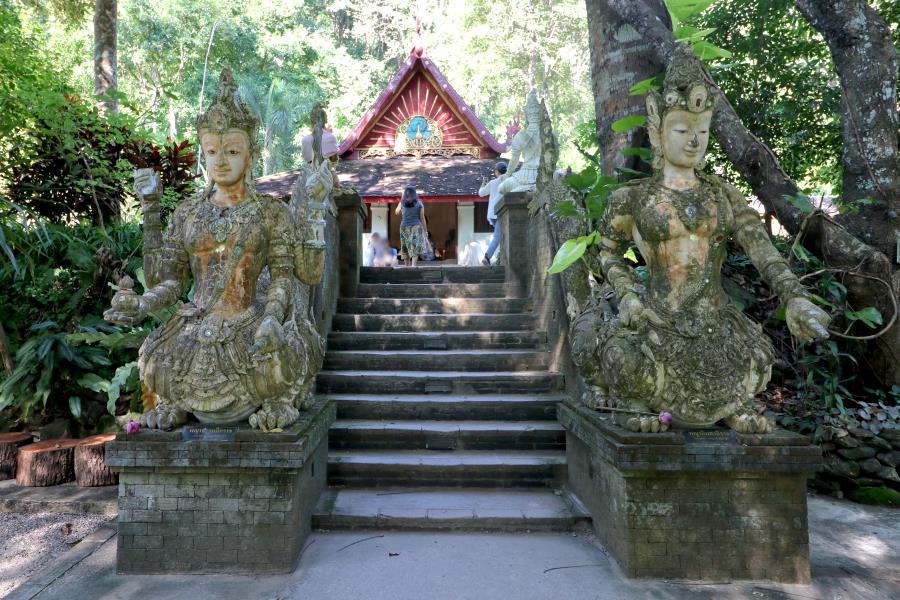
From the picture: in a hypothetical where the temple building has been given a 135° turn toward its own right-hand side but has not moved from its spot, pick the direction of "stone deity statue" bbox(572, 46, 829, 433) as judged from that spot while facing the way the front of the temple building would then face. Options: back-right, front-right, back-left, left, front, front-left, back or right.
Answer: back-left

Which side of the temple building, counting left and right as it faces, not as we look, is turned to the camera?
front

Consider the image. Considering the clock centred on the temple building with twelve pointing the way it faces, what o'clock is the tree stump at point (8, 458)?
The tree stump is roughly at 1 o'clock from the temple building.

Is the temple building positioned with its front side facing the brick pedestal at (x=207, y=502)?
yes

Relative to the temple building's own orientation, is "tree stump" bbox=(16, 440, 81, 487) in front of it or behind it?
in front

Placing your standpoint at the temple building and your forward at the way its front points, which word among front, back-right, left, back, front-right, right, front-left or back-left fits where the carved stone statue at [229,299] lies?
front

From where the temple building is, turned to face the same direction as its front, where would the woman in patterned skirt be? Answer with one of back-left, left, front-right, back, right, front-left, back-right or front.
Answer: front

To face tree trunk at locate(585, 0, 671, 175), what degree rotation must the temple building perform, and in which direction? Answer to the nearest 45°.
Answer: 0° — it already faces it

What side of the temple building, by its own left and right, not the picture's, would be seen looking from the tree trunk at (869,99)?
front

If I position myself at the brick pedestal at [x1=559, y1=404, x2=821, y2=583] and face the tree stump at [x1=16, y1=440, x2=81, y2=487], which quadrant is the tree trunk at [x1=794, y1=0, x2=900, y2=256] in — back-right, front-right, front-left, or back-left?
back-right

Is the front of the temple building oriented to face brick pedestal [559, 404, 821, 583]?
yes
